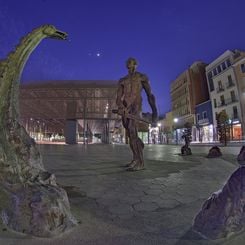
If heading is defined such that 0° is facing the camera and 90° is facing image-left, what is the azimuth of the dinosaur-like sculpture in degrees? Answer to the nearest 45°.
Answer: approximately 270°

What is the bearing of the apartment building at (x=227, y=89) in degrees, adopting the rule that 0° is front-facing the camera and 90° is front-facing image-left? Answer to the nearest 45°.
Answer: approximately 45°

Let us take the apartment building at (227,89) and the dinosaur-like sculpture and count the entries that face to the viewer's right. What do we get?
1

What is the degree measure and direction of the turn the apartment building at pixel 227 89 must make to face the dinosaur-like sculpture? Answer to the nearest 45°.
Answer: approximately 45° to its left

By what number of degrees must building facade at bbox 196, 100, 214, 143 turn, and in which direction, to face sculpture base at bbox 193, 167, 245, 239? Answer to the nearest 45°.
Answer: approximately 45° to its left

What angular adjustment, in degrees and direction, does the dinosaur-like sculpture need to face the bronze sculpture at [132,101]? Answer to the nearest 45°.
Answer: approximately 45° to its left

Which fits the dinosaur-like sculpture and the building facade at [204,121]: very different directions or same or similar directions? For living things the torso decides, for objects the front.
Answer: very different directions

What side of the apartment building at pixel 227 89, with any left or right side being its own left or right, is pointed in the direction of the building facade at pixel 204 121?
right

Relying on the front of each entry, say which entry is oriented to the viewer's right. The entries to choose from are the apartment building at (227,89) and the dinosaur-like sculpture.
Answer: the dinosaur-like sculpture

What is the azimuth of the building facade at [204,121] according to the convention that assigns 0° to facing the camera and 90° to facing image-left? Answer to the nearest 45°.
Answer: approximately 45°
